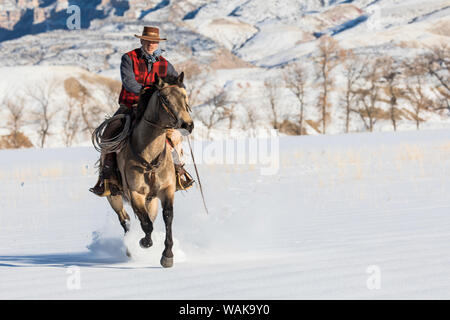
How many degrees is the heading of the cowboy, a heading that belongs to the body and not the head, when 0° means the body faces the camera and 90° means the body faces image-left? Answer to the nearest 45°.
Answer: approximately 0°
